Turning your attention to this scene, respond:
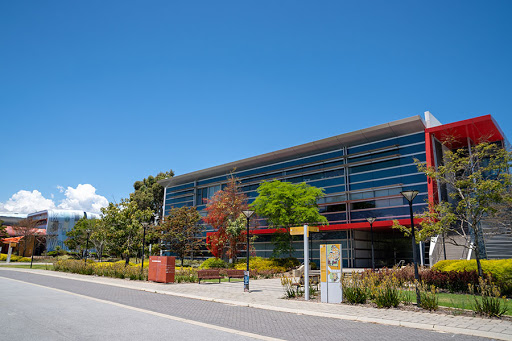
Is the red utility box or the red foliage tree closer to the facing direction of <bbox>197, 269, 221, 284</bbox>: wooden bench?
the red utility box

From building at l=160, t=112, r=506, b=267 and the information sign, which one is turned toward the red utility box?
the building

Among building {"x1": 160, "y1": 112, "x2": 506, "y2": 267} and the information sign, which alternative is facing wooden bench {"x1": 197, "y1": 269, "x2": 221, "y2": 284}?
the building

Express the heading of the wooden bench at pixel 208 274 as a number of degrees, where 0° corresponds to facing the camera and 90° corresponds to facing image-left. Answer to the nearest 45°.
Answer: approximately 0°

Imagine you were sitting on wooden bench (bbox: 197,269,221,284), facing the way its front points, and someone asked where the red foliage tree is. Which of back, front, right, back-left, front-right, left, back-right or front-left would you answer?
back

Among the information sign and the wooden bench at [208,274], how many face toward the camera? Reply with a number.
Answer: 2

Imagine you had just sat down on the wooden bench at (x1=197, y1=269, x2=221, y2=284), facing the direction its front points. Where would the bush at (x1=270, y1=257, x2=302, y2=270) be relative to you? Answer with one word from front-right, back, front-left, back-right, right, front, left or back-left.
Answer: back-left

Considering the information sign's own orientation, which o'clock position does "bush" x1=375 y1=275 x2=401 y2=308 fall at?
The bush is roughly at 10 o'clock from the information sign.

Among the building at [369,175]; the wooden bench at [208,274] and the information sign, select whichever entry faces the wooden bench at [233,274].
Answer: the building

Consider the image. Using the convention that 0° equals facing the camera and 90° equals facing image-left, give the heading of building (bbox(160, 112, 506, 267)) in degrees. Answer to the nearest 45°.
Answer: approximately 45°

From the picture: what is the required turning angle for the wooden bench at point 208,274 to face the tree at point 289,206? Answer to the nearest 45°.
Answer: approximately 135° to its left

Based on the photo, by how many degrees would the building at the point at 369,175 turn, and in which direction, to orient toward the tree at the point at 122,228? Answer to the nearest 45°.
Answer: approximately 45° to its right
